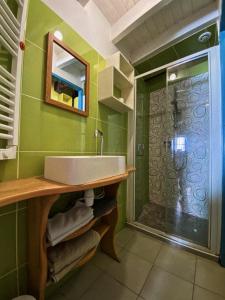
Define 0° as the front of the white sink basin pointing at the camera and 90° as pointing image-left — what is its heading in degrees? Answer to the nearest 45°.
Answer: approximately 315°

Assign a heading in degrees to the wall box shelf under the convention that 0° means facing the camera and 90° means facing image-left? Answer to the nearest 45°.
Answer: approximately 315°

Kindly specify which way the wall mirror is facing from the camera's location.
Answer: facing the viewer and to the right of the viewer

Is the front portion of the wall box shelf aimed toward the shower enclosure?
no

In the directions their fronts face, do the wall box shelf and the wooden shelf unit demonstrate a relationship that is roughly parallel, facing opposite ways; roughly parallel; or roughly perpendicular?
roughly parallel

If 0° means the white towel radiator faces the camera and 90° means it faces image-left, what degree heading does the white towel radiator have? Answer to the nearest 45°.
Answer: approximately 315°

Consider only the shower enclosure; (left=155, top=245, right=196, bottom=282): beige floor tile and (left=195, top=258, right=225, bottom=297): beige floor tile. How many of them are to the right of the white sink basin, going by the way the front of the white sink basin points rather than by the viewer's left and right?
0

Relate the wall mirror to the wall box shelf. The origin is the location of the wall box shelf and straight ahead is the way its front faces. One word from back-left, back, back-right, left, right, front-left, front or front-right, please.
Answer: right

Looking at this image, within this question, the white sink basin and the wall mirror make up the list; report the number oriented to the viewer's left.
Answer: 0
